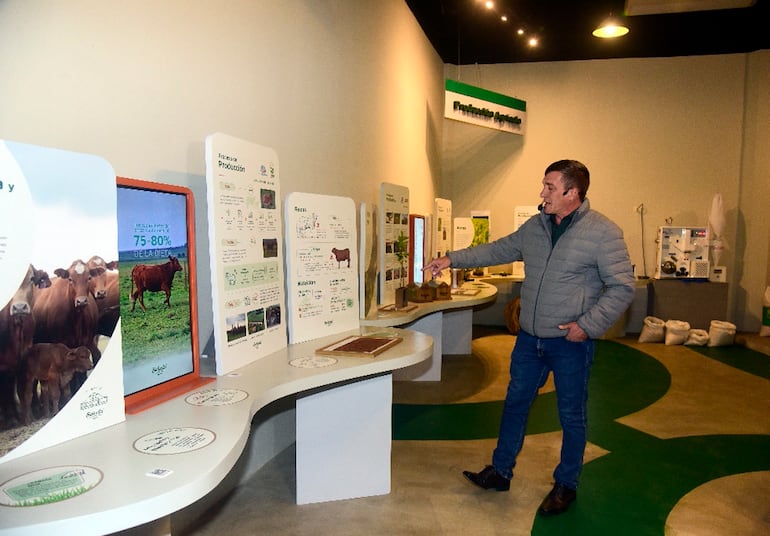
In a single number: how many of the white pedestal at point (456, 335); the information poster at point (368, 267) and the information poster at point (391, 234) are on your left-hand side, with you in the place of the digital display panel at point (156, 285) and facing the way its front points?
3

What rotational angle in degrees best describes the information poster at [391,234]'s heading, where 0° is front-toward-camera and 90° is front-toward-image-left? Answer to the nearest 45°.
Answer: approximately 315°

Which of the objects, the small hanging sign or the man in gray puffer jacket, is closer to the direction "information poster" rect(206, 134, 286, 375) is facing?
the man in gray puffer jacket

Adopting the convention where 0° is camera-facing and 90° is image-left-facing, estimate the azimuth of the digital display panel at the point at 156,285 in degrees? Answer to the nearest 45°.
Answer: approximately 315°

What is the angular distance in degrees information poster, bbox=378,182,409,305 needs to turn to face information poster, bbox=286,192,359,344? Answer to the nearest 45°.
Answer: approximately 45° to its right

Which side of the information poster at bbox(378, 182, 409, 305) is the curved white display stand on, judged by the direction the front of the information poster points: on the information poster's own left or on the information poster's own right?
on the information poster's own right

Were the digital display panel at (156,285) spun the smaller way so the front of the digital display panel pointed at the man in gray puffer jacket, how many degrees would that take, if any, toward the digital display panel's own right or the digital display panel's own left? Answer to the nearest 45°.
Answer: approximately 45° to the digital display panel's own left

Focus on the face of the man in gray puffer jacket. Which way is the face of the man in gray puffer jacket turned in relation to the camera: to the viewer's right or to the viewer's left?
to the viewer's left
